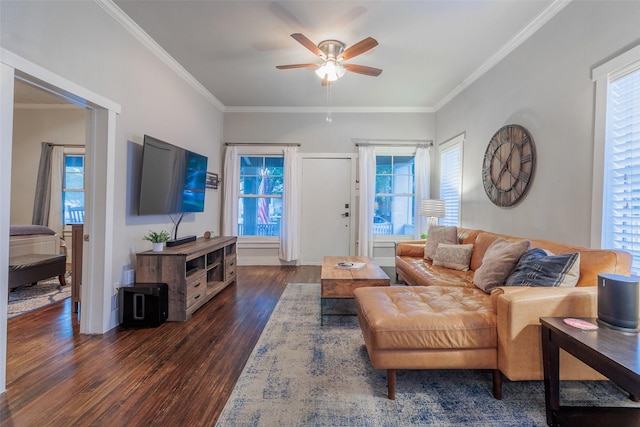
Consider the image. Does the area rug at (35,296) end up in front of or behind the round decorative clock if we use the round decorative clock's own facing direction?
in front

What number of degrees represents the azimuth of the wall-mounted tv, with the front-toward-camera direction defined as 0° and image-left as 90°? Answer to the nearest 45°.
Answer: approximately 315°

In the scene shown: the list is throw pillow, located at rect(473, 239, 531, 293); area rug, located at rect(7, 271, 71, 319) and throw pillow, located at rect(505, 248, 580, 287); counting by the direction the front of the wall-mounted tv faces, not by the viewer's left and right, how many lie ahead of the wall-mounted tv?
2

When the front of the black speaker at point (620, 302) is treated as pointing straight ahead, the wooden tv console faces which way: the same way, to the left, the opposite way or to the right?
the opposite way

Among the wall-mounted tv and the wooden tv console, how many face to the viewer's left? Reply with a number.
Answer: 0

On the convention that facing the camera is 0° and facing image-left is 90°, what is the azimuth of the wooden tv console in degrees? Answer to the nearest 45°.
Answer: approximately 315°

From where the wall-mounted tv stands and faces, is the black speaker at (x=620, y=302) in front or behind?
in front

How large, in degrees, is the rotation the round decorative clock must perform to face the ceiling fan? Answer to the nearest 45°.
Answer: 0° — it already faces it

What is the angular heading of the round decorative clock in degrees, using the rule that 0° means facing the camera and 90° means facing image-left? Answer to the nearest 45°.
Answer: approximately 45°

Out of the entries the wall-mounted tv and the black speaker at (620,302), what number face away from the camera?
0

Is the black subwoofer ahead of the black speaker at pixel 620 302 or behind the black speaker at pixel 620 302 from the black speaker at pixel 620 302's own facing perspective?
ahead

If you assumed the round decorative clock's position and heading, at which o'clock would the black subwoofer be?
The black subwoofer is roughly at 12 o'clock from the round decorative clock.

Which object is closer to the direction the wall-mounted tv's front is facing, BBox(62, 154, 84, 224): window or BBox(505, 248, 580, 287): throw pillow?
the throw pillow

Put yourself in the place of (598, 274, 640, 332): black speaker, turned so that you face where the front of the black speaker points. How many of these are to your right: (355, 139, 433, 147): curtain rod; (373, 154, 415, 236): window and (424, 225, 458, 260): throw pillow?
3

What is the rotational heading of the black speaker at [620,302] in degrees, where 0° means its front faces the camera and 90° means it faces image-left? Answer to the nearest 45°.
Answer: approximately 45°

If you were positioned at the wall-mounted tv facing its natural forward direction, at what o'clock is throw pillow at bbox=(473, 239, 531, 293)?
The throw pillow is roughly at 12 o'clock from the wall-mounted tv.

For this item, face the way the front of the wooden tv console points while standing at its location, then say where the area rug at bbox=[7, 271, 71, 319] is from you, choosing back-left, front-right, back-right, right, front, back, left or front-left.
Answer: back

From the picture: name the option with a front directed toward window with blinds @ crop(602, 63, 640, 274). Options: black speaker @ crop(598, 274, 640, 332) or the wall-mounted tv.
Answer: the wall-mounted tv
